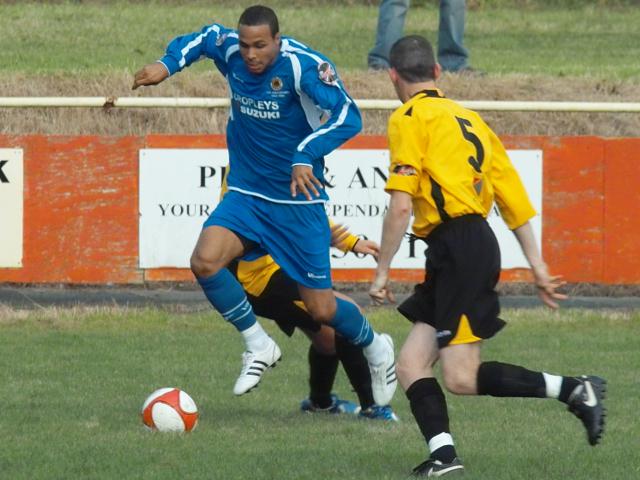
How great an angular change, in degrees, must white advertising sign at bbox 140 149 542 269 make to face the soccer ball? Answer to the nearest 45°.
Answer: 0° — it already faces it

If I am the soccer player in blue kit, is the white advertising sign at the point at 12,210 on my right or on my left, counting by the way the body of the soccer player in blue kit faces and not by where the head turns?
on my right

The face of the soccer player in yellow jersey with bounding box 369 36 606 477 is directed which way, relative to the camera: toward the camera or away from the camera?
away from the camera

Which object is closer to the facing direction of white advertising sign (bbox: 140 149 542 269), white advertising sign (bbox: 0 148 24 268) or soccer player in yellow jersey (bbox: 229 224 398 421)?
the soccer player in yellow jersey

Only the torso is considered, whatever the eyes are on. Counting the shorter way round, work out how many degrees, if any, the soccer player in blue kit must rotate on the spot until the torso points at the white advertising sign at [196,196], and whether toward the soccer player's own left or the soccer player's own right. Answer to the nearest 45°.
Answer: approximately 135° to the soccer player's own right

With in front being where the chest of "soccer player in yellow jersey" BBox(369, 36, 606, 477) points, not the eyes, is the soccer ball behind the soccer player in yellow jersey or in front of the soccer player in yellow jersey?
in front

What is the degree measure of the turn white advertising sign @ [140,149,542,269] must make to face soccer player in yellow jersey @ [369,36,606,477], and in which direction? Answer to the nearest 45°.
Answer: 0° — it already faces them

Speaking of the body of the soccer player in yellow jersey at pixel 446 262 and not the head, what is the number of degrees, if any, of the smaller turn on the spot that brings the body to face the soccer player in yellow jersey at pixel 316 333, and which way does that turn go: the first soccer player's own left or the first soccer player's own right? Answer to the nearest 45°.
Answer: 0° — they already face them

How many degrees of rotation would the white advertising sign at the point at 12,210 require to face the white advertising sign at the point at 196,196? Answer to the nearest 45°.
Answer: approximately 90° to its left
